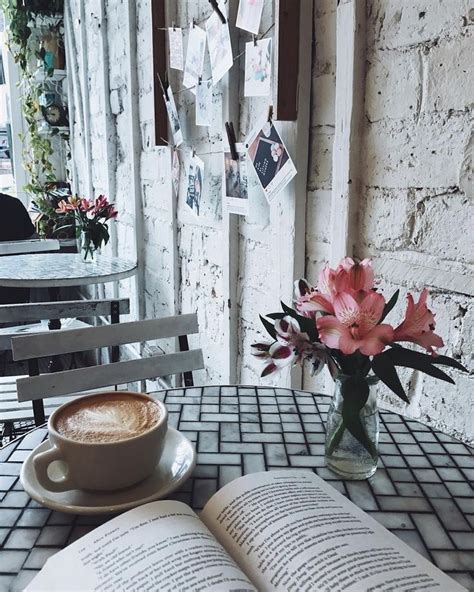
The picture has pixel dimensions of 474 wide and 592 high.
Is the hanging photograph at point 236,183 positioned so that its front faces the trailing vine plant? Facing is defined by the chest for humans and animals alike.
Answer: no

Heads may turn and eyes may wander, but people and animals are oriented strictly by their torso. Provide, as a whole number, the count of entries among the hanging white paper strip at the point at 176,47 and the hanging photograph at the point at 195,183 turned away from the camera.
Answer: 0

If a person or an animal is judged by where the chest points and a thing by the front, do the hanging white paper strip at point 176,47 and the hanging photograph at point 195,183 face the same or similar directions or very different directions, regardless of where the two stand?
same or similar directions

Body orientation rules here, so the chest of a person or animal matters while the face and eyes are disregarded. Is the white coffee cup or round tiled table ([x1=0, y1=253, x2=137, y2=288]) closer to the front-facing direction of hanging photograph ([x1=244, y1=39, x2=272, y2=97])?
the white coffee cup

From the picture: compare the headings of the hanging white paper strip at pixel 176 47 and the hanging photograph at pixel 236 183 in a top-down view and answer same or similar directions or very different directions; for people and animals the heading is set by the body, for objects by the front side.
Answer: same or similar directions

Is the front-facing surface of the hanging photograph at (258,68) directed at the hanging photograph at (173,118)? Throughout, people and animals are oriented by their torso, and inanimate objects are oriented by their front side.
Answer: no

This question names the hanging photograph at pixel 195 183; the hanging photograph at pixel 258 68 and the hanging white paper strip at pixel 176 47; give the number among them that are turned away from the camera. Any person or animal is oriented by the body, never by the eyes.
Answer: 0

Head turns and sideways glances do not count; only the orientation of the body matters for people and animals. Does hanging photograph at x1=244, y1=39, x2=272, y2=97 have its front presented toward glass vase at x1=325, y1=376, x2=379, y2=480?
no

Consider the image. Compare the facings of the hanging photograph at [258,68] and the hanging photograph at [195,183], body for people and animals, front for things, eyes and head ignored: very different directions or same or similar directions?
same or similar directions
